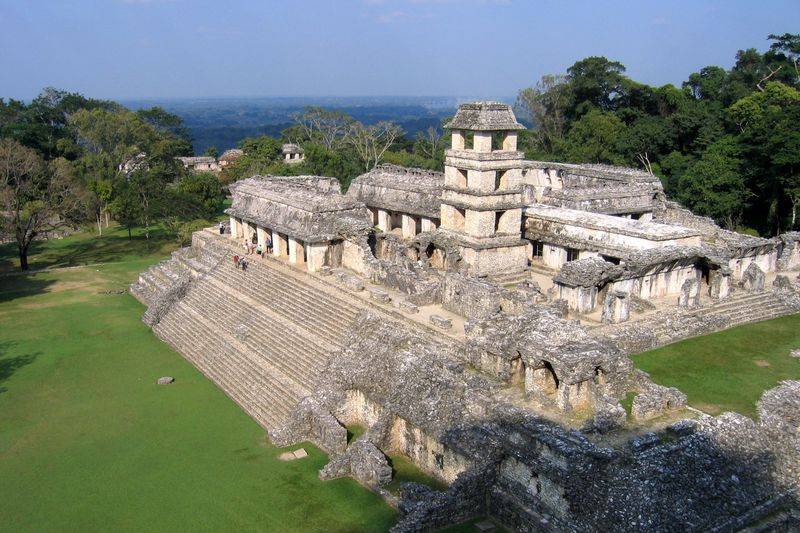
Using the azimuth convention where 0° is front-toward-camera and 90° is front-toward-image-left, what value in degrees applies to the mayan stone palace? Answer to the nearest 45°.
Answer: approximately 45°

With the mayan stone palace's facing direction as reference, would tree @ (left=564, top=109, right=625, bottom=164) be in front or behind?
behind

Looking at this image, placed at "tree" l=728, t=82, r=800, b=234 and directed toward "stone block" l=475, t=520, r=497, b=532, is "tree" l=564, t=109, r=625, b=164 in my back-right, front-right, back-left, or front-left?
back-right

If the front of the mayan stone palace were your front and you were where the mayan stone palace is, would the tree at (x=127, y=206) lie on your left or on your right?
on your right

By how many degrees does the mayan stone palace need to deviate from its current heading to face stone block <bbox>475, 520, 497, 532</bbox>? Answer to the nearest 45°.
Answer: approximately 45° to its left

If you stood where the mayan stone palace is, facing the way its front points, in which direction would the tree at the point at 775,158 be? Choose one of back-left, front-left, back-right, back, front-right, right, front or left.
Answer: back

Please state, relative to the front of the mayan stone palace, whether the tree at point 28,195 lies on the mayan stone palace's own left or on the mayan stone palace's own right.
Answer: on the mayan stone palace's own right
